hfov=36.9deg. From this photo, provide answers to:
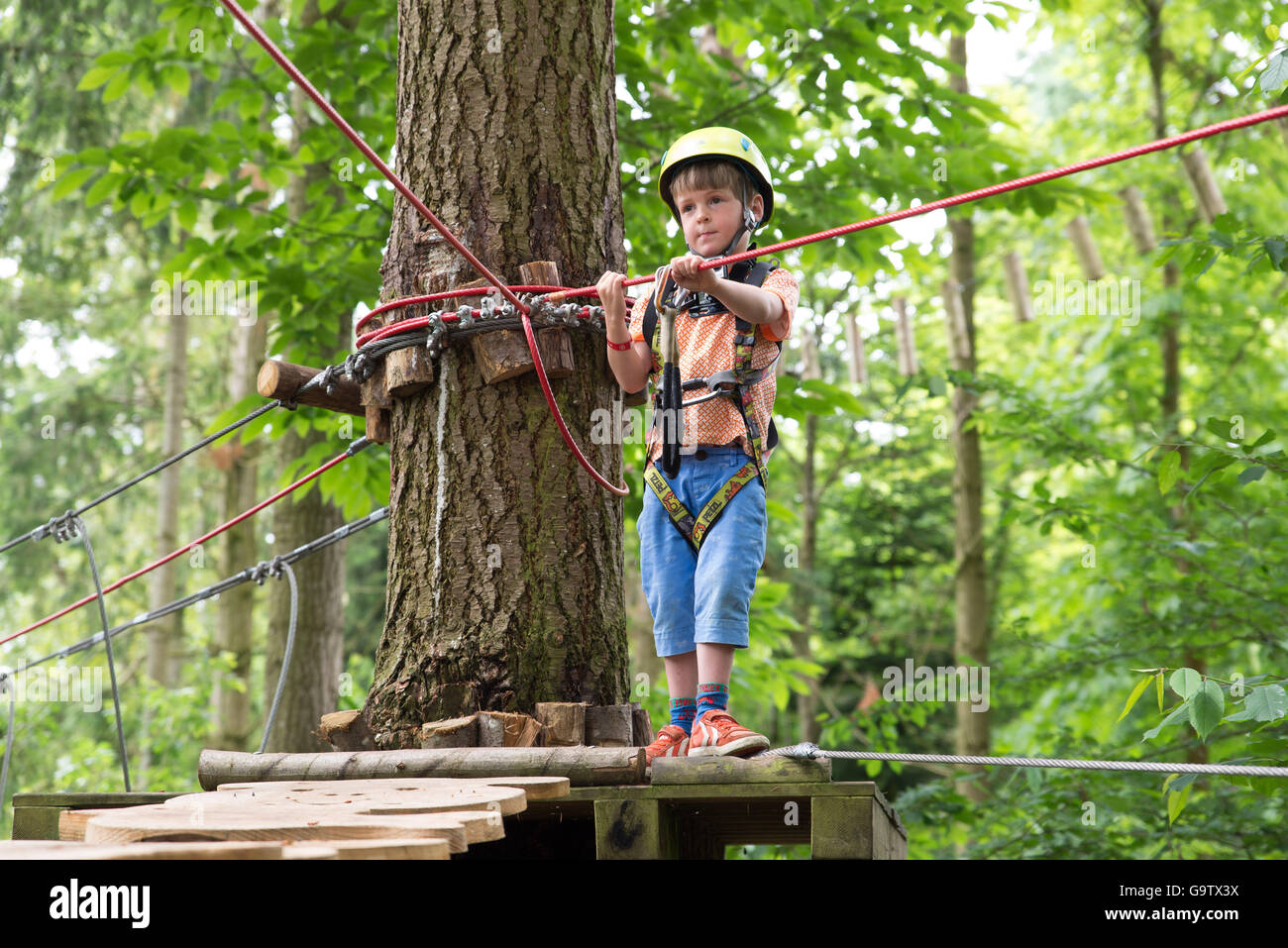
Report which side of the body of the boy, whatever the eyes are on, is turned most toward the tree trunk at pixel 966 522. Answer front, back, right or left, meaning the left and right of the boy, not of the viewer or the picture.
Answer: back

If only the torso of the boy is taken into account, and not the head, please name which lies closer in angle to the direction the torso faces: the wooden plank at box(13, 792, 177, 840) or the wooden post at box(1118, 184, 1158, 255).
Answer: the wooden plank

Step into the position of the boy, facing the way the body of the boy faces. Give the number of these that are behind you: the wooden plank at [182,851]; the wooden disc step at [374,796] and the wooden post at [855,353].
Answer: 1

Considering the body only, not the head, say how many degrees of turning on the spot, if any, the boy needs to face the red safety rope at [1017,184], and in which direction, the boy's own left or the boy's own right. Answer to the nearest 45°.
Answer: approximately 45° to the boy's own left

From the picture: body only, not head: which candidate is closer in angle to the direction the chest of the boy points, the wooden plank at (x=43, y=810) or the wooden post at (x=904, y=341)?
the wooden plank

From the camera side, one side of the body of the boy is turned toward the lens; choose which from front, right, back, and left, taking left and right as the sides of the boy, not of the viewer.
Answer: front

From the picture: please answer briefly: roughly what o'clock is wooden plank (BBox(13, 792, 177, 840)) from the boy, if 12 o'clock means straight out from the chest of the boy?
The wooden plank is roughly at 3 o'clock from the boy.
